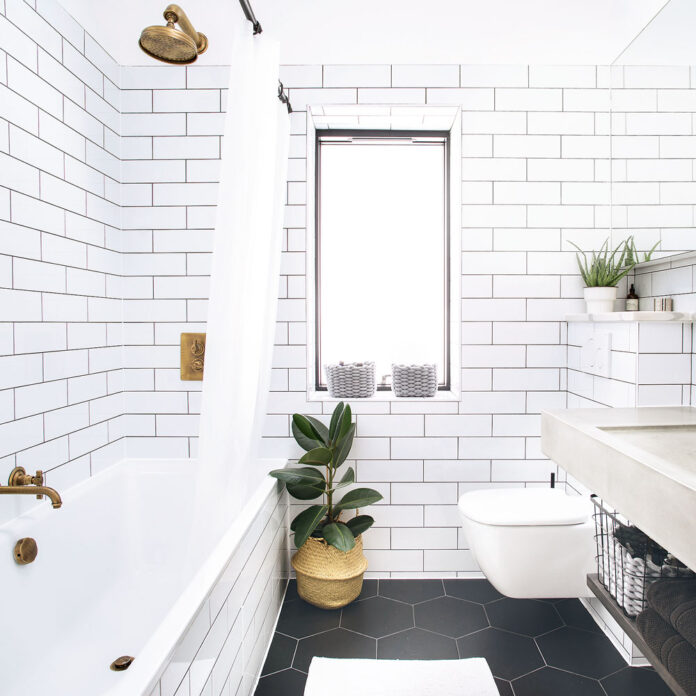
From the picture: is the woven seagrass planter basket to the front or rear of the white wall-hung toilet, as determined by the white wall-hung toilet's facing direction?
to the front

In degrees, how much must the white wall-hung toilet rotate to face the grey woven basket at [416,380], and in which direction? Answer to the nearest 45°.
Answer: approximately 45° to its right

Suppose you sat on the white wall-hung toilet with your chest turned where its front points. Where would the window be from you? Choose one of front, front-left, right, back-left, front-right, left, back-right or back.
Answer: front-right

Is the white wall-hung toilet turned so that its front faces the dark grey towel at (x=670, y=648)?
no

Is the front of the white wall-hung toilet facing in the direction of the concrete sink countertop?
no

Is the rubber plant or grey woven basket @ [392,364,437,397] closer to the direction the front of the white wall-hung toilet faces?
the rubber plant
